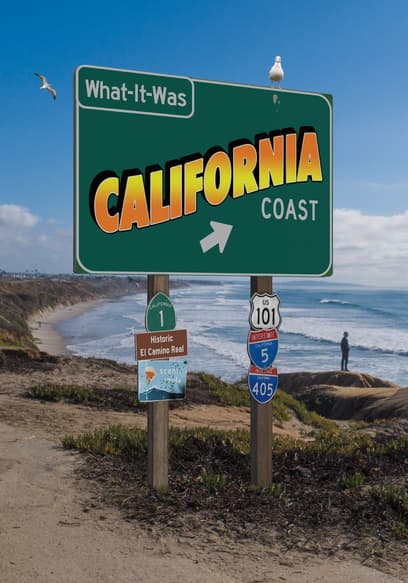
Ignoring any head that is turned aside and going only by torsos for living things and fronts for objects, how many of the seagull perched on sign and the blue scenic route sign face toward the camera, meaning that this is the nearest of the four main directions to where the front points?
2

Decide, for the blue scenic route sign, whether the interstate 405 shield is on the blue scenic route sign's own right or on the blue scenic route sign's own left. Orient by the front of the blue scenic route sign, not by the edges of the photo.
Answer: on the blue scenic route sign's own left

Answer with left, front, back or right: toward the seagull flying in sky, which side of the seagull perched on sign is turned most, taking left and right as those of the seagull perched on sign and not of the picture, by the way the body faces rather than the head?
right

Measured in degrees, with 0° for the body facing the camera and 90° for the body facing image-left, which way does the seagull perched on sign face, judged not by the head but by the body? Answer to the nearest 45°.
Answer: approximately 0°
